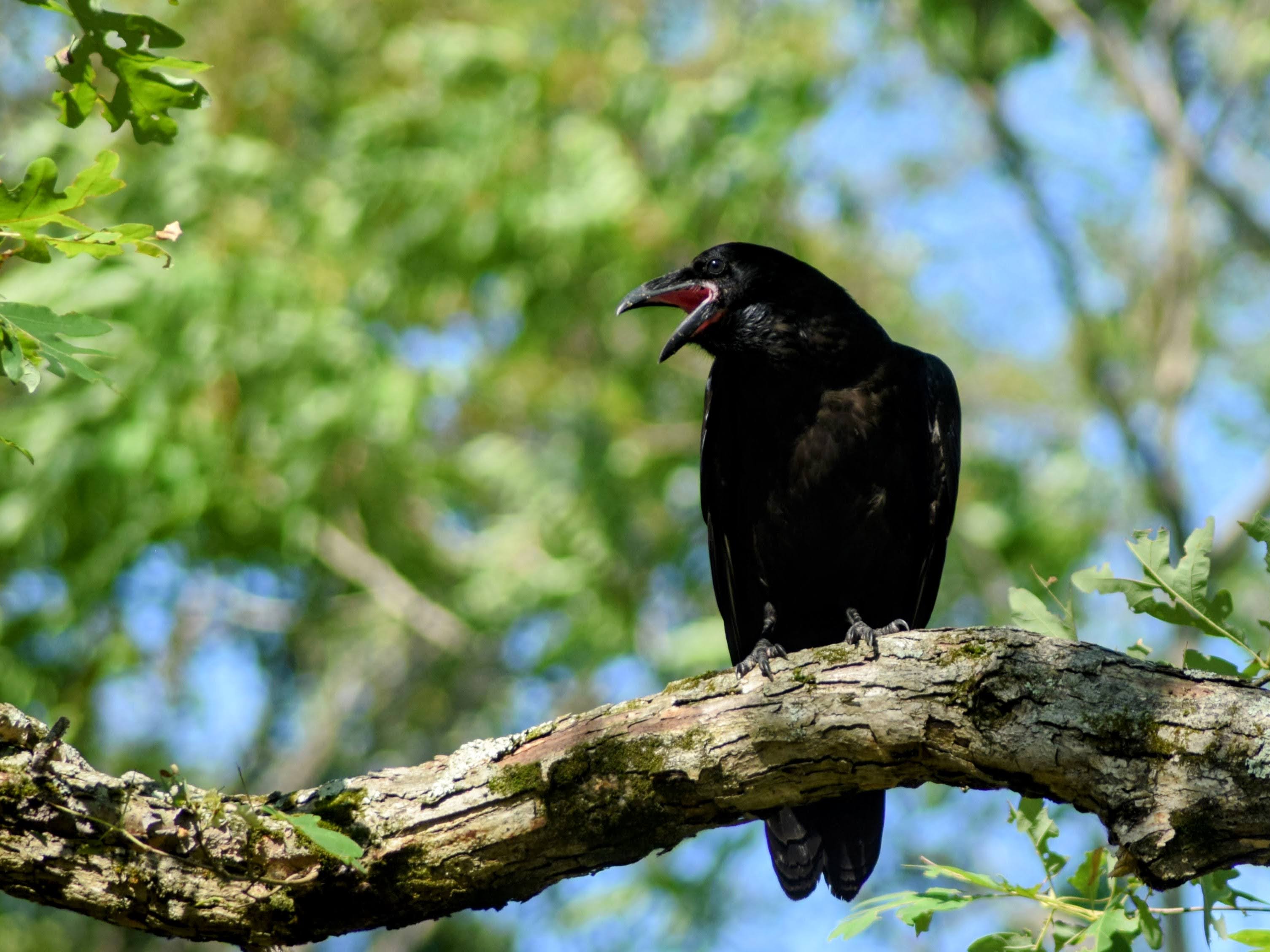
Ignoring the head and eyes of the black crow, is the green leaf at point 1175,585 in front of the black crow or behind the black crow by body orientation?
behind

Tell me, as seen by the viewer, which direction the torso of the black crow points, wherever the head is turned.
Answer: toward the camera

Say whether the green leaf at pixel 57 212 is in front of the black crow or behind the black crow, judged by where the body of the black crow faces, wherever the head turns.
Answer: in front

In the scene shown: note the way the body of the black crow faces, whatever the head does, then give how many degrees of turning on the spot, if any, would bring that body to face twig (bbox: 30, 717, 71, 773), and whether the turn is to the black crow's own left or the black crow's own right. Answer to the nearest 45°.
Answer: approximately 45° to the black crow's own right
